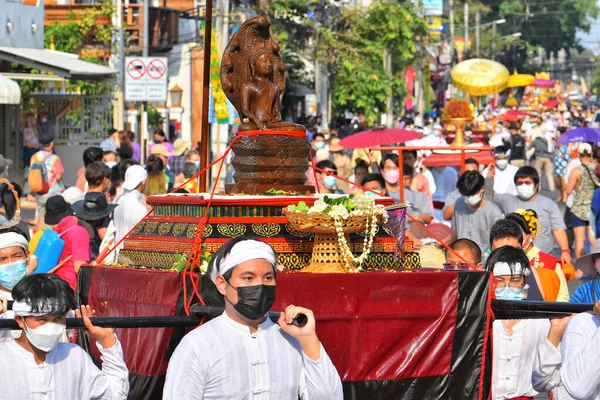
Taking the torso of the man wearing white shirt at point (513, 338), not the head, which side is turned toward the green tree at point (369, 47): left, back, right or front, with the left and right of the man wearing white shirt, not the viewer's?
back

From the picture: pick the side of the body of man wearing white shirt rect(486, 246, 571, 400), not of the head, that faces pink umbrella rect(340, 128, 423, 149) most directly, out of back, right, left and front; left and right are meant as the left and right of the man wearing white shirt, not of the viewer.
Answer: back

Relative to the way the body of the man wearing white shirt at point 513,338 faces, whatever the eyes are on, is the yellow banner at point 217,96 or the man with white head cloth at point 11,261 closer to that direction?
the man with white head cloth

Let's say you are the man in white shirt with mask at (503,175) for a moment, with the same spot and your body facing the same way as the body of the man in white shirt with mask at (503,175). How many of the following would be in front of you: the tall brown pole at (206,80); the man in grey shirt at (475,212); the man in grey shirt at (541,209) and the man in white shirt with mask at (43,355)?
4

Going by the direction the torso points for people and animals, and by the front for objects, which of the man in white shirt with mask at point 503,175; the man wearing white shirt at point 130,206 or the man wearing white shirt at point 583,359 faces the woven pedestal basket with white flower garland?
the man in white shirt with mask

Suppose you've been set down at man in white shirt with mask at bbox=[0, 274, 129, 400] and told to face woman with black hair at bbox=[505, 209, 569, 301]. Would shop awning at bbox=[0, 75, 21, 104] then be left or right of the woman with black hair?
left

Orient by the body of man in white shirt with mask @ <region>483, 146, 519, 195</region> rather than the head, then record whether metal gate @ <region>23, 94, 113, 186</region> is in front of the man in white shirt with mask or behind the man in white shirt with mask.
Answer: behind

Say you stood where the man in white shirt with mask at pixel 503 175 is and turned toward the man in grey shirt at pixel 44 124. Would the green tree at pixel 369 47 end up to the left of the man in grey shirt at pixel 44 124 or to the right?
right

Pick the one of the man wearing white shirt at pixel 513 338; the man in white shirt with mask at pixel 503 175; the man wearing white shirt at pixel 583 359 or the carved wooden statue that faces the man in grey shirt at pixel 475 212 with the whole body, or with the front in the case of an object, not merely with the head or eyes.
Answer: the man in white shirt with mask
